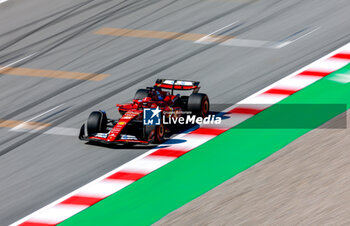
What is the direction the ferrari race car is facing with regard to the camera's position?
facing the viewer and to the left of the viewer
